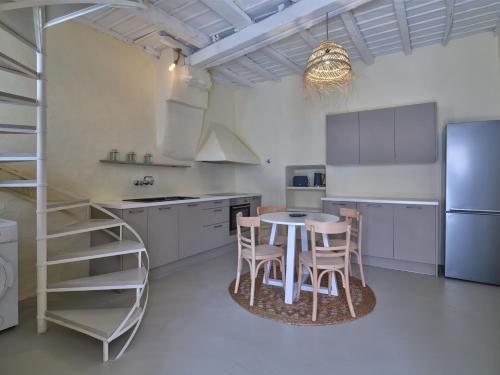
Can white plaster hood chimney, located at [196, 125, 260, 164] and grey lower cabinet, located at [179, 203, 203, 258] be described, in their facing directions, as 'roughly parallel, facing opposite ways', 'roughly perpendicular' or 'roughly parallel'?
roughly parallel

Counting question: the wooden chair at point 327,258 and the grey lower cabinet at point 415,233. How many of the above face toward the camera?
1

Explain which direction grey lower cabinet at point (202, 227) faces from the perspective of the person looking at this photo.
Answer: facing the viewer and to the right of the viewer

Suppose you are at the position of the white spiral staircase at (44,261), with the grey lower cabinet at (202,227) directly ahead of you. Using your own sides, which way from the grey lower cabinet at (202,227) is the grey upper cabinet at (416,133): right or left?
right

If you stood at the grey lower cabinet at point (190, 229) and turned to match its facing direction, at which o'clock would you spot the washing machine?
The washing machine is roughly at 3 o'clock from the grey lower cabinet.

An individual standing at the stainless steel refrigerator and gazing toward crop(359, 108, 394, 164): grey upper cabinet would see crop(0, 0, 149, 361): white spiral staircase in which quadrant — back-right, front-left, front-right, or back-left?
front-left

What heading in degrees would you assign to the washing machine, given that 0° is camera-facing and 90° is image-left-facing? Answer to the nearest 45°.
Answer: approximately 315°

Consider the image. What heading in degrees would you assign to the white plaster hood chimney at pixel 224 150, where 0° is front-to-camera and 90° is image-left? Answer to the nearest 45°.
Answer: approximately 315°

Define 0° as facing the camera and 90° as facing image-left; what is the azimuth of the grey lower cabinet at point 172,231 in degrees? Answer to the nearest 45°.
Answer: approximately 315°

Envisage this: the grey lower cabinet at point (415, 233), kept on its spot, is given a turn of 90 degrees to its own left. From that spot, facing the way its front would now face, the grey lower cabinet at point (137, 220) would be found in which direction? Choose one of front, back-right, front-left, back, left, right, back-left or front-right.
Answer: back-right

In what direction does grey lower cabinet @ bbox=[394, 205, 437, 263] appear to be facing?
toward the camera

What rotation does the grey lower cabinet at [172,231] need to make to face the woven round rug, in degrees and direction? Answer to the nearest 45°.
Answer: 0° — it already faces it

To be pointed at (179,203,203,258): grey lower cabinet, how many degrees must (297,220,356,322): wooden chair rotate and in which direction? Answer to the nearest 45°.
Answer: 0° — it already faces it

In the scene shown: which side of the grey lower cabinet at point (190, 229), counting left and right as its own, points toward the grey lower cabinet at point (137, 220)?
right

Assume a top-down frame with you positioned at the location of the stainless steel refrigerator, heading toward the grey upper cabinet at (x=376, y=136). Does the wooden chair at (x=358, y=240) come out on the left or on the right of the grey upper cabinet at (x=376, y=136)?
left

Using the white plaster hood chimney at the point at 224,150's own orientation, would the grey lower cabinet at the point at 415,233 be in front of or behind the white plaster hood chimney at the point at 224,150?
in front

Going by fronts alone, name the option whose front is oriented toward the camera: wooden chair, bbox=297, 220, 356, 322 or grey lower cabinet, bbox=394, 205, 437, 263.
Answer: the grey lower cabinet

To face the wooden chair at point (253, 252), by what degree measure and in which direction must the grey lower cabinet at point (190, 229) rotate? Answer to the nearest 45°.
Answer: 0° — it already faces it

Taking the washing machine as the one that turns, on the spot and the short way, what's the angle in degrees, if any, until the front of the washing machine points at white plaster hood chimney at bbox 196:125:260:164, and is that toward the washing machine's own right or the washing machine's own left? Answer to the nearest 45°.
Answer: approximately 45° to the washing machine's own left
